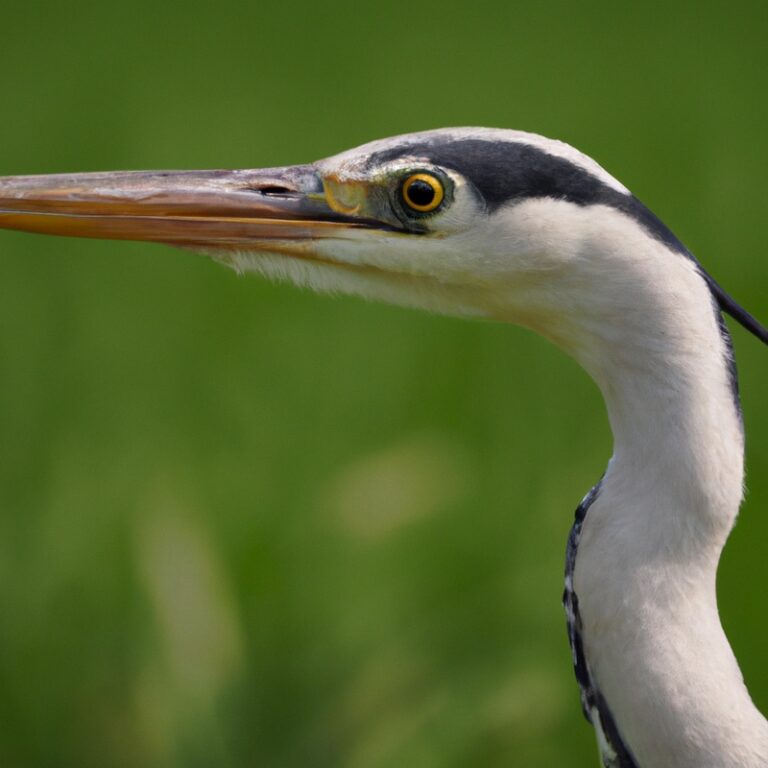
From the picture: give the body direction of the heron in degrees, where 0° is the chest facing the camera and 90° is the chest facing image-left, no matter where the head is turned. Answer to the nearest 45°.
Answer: approximately 90°
